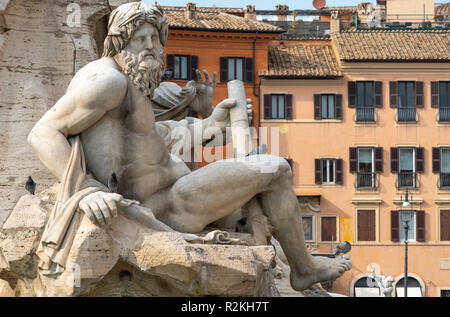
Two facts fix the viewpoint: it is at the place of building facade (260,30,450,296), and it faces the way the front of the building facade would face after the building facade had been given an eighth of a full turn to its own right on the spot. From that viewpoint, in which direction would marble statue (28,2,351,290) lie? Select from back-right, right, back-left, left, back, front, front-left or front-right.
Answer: front-left

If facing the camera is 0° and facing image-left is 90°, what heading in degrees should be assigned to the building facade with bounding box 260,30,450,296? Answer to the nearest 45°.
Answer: approximately 0°
